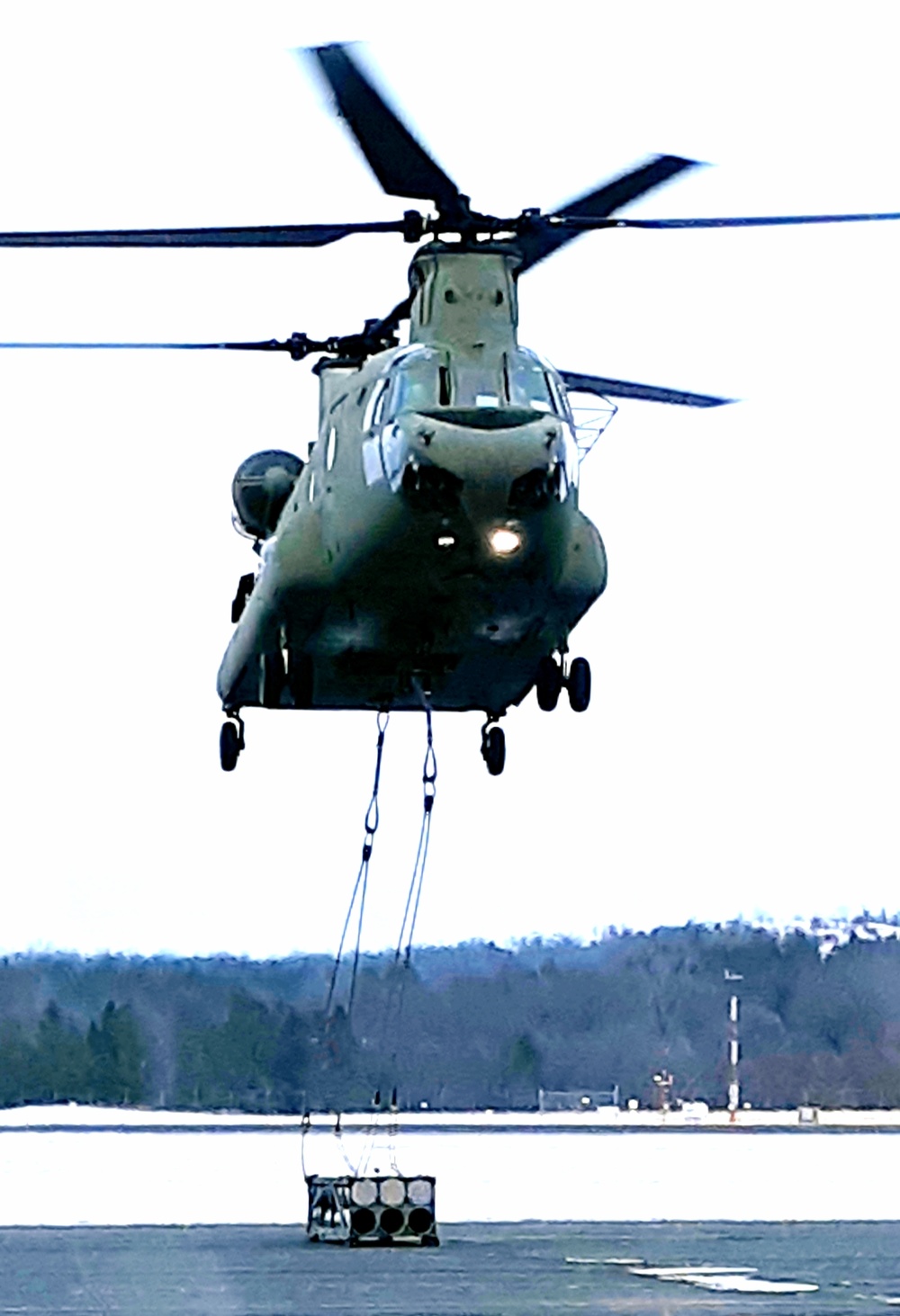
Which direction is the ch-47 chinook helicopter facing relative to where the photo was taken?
toward the camera
